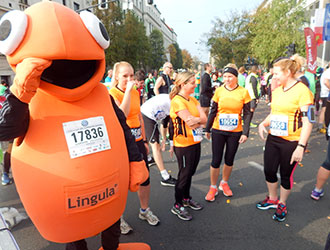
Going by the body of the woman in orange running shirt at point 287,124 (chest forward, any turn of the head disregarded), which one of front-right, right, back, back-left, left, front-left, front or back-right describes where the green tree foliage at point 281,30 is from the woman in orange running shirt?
back-right

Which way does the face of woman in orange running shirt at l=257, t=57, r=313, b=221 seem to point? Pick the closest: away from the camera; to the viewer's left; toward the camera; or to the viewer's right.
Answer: to the viewer's left

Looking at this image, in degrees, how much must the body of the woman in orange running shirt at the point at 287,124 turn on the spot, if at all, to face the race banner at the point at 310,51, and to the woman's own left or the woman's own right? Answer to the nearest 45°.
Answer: approximately 135° to the woman's own right

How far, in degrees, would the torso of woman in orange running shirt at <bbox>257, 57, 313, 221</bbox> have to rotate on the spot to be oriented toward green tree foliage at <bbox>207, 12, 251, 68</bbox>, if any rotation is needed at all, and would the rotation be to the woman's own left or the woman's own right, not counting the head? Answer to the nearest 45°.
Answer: approximately 135° to the woman's own right

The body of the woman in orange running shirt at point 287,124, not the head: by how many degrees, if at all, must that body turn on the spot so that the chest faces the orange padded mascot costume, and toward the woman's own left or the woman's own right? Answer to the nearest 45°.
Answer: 0° — they already face it

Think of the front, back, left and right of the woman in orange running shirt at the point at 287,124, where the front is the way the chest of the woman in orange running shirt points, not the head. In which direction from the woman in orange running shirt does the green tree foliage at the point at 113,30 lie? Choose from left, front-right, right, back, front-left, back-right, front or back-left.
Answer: right

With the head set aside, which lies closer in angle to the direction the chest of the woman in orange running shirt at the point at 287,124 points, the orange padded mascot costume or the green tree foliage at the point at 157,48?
the orange padded mascot costume

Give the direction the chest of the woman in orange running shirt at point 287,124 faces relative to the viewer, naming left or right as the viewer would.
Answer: facing the viewer and to the left of the viewer
